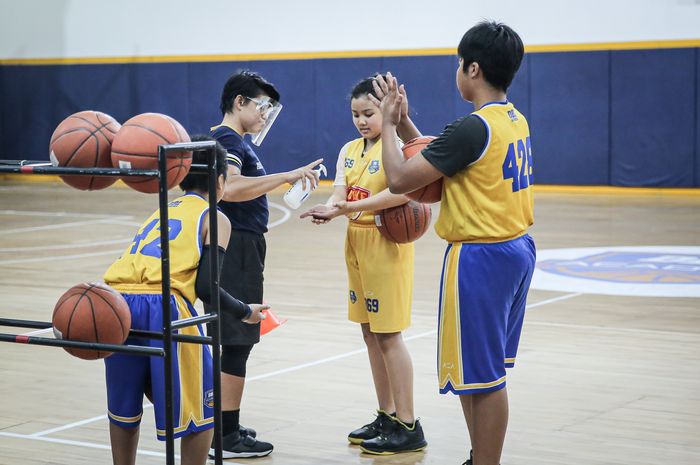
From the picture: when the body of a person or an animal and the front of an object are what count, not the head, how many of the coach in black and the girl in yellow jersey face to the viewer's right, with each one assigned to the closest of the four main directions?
1

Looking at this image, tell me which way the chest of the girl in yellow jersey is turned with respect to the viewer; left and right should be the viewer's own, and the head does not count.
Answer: facing the viewer and to the left of the viewer

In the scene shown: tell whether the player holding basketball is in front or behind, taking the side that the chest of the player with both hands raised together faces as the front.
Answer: in front

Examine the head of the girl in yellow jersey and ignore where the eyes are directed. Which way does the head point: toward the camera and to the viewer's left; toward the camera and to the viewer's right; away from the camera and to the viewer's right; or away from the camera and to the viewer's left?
toward the camera and to the viewer's left

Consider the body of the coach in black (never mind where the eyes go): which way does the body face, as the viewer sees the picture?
to the viewer's right

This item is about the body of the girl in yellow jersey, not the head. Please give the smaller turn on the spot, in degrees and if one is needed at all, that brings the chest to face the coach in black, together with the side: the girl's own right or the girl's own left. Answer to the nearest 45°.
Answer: approximately 45° to the girl's own right

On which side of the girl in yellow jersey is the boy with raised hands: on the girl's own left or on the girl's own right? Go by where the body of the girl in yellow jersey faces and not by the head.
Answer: on the girl's own left

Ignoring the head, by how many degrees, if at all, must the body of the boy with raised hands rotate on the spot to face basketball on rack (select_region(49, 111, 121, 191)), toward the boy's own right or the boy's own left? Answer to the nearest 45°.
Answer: approximately 45° to the boy's own left

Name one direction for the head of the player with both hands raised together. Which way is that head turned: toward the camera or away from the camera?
away from the camera

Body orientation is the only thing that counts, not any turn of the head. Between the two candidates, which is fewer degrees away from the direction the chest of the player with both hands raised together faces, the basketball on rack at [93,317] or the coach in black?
the coach in black

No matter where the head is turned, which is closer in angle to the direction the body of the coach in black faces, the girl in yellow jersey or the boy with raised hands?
the girl in yellow jersey

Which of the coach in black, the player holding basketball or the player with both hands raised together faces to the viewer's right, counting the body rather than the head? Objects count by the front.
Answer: the coach in black

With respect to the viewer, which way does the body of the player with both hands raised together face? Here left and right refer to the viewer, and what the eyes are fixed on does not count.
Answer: facing away from the viewer and to the left of the viewer

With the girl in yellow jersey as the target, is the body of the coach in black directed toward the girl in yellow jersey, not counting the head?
yes

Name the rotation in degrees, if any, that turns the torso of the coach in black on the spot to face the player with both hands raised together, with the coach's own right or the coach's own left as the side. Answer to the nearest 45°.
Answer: approximately 45° to the coach's own right
